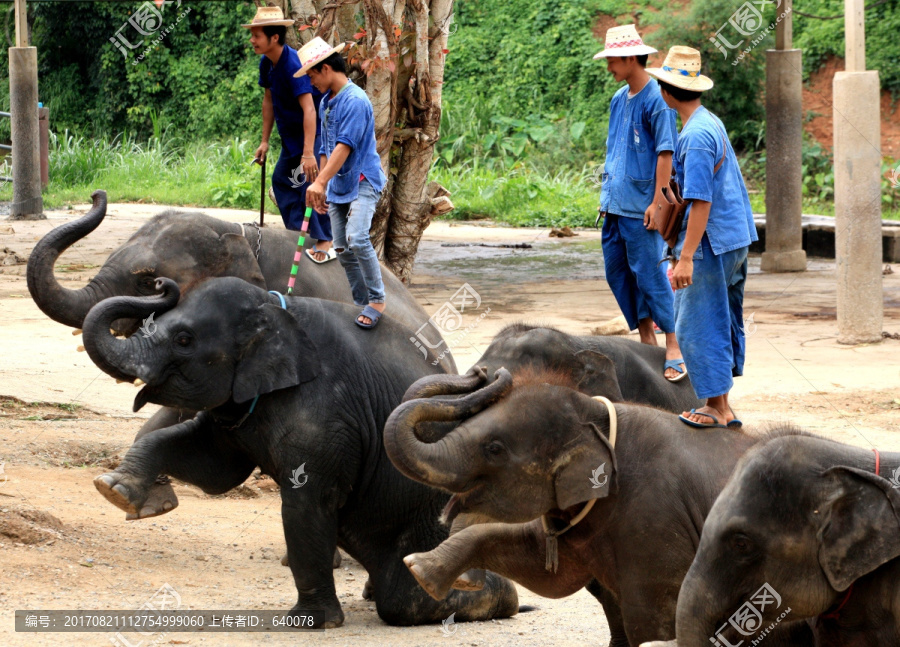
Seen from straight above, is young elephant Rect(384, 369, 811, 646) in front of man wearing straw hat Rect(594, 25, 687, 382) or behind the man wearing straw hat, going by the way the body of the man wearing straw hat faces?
in front

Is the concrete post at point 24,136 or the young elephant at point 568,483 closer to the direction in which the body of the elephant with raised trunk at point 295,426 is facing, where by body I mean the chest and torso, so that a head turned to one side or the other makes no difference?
the concrete post

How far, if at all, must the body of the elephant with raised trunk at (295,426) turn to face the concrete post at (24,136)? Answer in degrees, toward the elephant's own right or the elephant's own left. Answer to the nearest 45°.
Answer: approximately 90° to the elephant's own right

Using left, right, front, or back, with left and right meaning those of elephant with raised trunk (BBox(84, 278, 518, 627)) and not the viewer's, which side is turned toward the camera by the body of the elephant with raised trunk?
left

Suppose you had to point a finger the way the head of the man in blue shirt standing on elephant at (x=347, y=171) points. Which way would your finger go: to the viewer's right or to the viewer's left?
to the viewer's left

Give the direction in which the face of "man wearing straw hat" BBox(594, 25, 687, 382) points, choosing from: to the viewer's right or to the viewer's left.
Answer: to the viewer's left

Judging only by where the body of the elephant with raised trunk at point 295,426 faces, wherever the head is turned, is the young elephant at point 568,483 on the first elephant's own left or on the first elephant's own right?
on the first elephant's own left

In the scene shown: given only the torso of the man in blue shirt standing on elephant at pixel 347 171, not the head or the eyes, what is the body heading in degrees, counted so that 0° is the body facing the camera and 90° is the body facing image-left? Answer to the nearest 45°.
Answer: approximately 90°

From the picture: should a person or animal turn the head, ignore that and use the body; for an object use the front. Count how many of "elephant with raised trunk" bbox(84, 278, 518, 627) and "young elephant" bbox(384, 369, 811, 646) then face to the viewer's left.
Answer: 2
